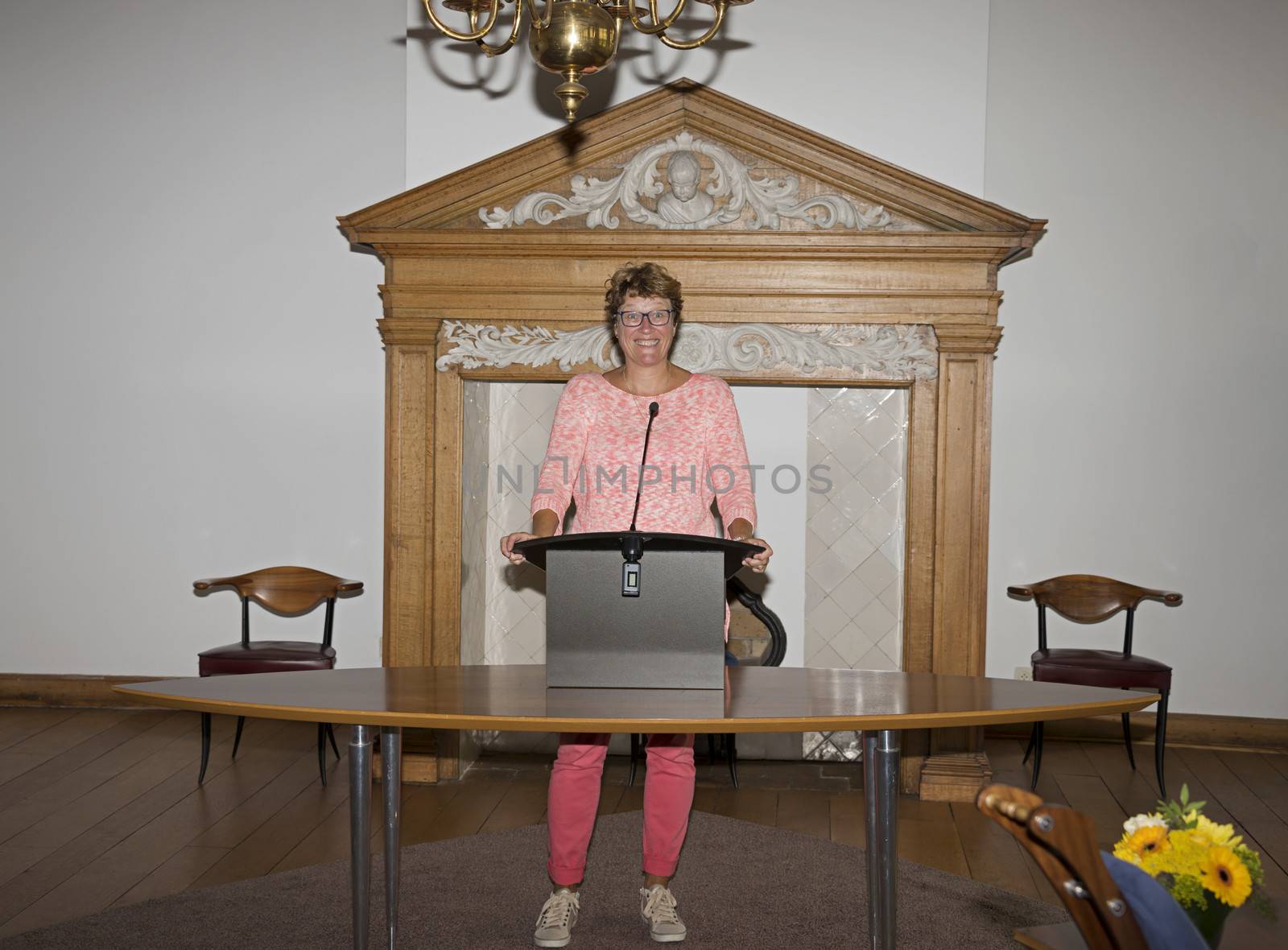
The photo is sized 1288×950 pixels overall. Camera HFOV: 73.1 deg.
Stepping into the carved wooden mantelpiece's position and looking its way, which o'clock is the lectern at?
The lectern is roughly at 12 o'clock from the carved wooden mantelpiece.

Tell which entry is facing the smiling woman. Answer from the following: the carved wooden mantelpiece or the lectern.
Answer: the carved wooden mantelpiece

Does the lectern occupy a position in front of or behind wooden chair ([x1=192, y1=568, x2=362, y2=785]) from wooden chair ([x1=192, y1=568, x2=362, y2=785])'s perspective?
in front

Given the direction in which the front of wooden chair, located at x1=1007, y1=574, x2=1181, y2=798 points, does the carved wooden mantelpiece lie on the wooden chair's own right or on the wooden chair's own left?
on the wooden chair's own right

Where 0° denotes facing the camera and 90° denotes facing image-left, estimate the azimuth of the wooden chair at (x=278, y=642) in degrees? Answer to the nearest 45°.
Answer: approximately 0°

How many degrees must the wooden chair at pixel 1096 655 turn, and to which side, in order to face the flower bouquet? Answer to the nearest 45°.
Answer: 0° — it already faces it

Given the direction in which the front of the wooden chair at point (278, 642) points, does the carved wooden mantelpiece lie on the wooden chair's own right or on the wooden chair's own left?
on the wooden chair's own left
